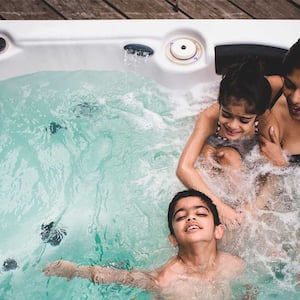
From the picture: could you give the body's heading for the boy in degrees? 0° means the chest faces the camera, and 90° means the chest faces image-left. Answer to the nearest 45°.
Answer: approximately 0°

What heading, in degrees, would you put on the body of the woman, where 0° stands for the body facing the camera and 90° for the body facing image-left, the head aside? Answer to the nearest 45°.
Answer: approximately 45°
